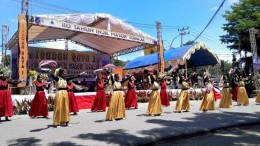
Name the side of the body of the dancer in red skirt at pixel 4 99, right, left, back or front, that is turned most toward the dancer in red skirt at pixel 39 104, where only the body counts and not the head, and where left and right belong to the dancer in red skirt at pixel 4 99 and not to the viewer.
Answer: left

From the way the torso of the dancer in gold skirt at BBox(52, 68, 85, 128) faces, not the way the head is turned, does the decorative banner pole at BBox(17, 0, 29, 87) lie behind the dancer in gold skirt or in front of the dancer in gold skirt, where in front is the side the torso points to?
behind

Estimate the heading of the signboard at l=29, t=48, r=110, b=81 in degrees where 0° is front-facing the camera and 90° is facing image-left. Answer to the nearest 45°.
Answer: approximately 315°

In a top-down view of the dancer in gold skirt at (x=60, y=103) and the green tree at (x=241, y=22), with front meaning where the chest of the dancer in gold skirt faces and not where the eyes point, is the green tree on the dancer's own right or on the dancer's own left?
on the dancer's own left

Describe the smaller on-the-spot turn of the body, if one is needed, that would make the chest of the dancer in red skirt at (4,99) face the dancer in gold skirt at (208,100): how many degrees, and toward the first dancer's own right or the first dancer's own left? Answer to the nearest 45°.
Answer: approximately 90° to the first dancer's own left

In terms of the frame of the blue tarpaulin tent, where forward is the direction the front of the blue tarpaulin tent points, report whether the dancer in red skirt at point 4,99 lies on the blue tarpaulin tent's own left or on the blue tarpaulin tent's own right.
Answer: on the blue tarpaulin tent's own right

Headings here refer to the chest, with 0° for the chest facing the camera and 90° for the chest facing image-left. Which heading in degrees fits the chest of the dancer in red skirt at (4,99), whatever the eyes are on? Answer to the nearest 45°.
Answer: approximately 0°

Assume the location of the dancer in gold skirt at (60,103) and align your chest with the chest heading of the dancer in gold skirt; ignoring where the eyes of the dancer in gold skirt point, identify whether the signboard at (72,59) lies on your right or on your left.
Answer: on your left

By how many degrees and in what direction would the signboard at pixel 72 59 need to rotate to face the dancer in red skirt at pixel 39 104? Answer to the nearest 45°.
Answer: approximately 45° to its right
